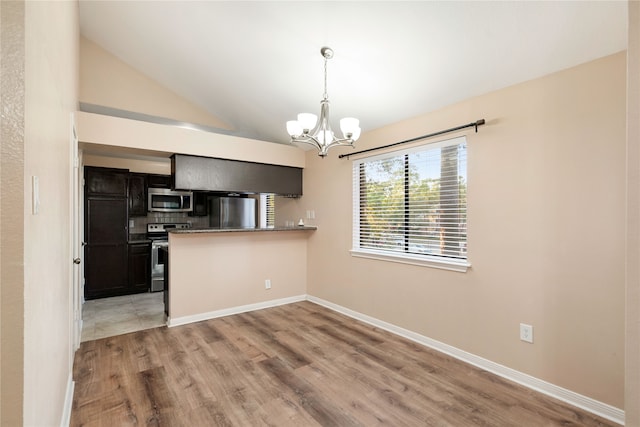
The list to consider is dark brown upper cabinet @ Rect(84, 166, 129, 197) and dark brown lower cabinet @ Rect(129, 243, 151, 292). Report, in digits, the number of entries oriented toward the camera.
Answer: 2

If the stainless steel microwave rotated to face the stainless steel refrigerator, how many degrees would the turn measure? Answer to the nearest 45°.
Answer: approximately 90° to its left

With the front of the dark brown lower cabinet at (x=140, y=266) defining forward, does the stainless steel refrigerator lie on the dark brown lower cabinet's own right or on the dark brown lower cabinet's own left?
on the dark brown lower cabinet's own left

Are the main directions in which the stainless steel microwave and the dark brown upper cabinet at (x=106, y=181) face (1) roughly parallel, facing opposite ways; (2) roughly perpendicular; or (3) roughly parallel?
roughly parallel

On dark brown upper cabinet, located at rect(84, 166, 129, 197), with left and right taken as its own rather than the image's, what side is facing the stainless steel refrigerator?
left

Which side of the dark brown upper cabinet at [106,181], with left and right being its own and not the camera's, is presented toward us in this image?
front

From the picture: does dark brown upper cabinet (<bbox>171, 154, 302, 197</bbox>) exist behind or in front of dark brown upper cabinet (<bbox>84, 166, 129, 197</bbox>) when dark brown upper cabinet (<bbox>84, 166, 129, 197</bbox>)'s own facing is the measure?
in front

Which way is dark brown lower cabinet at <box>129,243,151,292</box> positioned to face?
toward the camera

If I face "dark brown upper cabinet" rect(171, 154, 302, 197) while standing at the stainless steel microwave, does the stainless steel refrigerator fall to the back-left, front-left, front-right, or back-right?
front-left

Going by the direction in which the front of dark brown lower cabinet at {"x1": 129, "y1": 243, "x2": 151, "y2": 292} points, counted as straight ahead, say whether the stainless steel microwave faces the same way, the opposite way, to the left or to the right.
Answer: the same way

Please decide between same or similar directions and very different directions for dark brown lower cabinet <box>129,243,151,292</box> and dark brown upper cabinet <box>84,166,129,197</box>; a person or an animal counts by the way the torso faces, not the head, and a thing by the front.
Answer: same or similar directions

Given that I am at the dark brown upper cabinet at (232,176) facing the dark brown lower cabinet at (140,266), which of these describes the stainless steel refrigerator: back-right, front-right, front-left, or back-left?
front-right

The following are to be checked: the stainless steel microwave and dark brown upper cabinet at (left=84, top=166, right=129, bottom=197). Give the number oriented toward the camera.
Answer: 2

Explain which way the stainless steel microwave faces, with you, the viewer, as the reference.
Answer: facing the viewer
